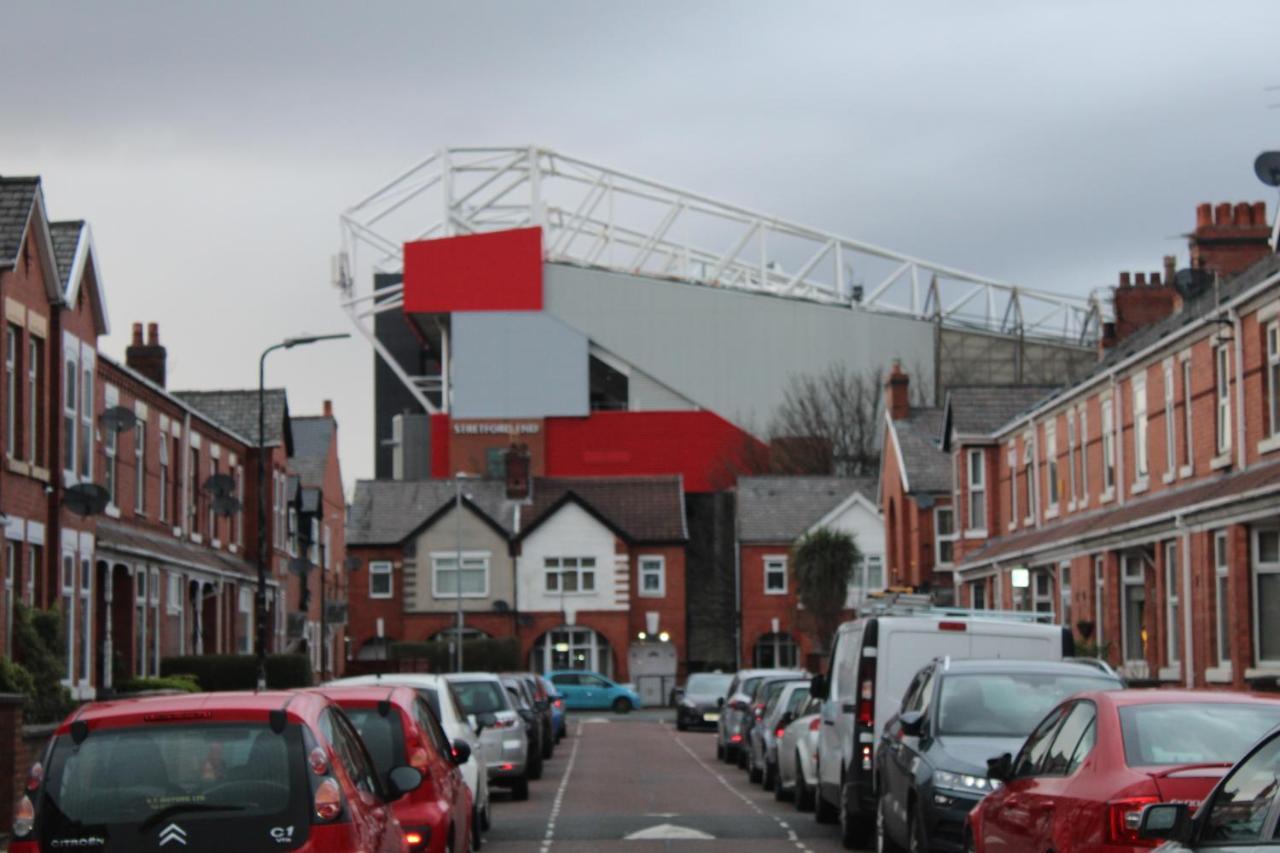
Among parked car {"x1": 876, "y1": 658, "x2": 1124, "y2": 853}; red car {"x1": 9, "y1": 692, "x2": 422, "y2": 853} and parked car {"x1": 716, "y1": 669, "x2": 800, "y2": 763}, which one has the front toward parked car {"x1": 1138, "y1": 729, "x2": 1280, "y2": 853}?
parked car {"x1": 876, "y1": 658, "x2": 1124, "y2": 853}

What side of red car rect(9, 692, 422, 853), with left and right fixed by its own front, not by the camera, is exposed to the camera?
back

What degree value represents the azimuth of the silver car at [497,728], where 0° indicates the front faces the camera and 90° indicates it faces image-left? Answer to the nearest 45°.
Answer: approximately 180°

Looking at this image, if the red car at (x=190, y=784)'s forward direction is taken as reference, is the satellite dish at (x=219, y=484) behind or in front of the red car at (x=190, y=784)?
in front

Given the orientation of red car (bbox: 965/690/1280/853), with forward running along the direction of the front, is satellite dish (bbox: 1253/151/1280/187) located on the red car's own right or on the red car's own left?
on the red car's own right

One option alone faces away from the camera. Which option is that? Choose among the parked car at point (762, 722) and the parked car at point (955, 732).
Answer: the parked car at point (762, 722)

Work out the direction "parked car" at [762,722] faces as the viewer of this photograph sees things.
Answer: facing away from the viewer

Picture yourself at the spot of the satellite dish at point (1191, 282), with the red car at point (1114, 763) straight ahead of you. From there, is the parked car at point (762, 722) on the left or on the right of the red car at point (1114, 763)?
right

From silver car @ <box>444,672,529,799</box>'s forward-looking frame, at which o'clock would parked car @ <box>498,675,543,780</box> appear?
The parked car is roughly at 12 o'clock from the silver car.

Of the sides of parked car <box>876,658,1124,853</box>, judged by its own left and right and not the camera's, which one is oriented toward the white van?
back

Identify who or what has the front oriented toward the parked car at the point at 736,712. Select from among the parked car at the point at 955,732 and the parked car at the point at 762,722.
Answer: the parked car at the point at 762,722
